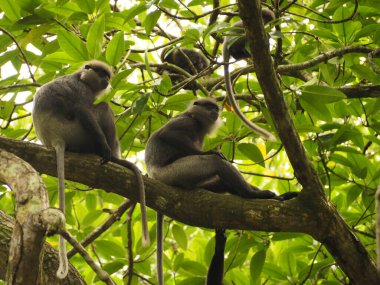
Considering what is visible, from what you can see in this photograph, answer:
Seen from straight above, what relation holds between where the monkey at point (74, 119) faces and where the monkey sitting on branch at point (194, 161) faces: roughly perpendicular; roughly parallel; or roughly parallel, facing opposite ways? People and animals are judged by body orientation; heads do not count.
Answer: roughly parallel

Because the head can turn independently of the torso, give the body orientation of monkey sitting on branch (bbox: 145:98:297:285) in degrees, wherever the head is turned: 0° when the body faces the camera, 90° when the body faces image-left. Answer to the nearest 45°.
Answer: approximately 270°

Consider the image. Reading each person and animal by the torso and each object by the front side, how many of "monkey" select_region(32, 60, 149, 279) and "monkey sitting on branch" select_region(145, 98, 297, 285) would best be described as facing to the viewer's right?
2

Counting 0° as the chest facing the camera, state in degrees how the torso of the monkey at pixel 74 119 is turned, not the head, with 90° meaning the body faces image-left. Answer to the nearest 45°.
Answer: approximately 270°
